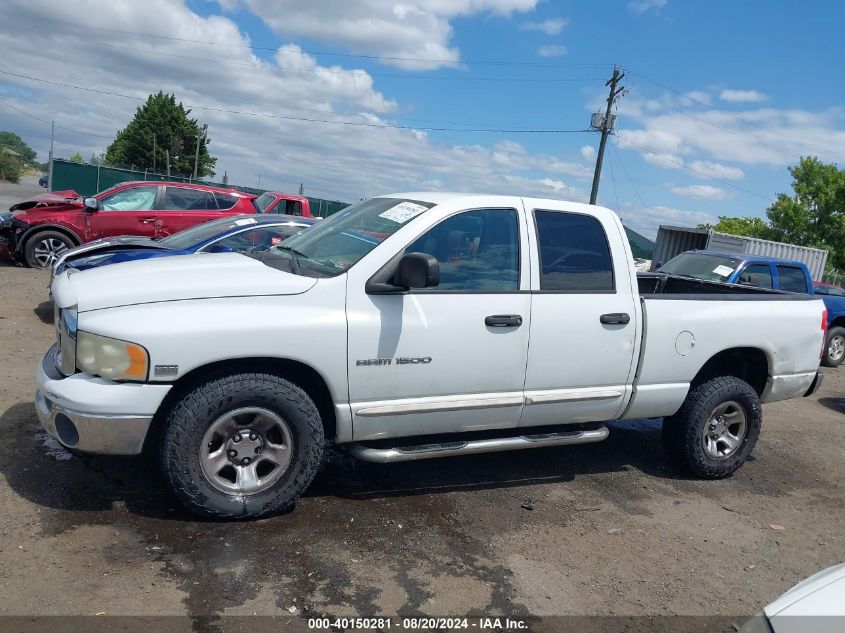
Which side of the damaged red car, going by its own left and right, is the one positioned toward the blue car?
left

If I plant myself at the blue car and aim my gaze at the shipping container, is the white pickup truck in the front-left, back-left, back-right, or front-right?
back-right

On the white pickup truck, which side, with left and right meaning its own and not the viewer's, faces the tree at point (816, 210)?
back

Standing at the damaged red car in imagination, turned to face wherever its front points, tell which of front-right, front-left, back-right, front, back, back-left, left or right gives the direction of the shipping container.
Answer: back

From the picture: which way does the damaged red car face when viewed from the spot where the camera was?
facing to the left of the viewer
